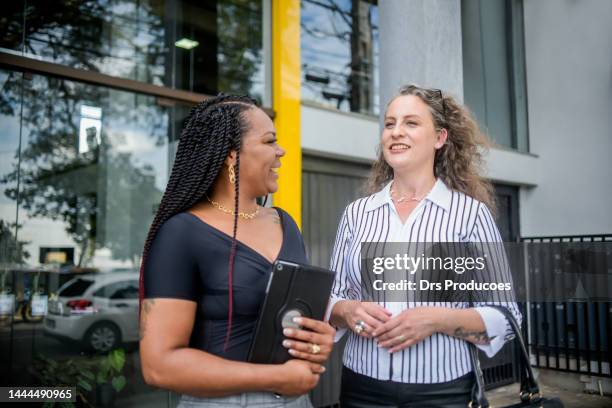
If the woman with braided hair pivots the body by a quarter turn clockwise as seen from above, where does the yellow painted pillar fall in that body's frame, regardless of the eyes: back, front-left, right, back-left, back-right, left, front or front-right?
back-right

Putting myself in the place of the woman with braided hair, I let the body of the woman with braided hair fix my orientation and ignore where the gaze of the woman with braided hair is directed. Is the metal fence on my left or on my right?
on my left

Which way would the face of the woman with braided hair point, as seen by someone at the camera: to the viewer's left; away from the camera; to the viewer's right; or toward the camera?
to the viewer's right

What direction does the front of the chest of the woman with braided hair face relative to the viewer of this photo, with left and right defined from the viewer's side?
facing the viewer and to the right of the viewer
